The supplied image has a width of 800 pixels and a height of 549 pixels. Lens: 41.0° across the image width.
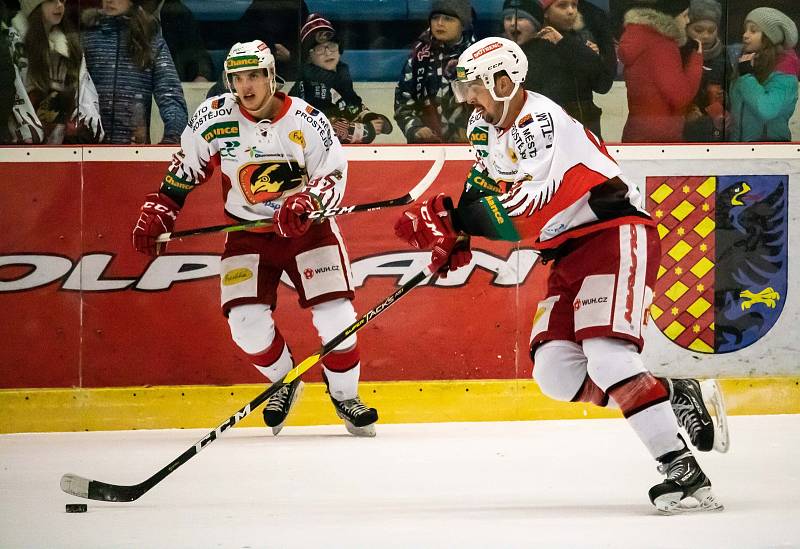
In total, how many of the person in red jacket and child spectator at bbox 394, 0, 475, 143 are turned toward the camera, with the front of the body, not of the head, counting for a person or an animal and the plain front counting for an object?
1

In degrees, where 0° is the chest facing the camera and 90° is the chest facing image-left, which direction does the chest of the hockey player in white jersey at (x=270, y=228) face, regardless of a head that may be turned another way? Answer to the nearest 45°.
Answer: approximately 0°

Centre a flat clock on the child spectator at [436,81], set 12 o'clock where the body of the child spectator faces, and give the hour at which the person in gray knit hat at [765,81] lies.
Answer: The person in gray knit hat is roughly at 9 o'clock from the child spectator.

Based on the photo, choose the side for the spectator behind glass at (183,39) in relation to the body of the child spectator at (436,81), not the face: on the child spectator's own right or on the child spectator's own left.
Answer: on the child spectator's own right

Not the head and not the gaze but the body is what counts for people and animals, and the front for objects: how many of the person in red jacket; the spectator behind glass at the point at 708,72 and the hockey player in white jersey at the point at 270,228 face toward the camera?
2

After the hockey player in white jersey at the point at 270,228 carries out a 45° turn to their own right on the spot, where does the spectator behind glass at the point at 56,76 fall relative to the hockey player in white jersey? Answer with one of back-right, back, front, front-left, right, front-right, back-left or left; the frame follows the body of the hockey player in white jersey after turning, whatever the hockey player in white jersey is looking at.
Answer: right

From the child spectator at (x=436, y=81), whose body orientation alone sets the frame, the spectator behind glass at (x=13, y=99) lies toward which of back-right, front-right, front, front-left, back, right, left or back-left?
right

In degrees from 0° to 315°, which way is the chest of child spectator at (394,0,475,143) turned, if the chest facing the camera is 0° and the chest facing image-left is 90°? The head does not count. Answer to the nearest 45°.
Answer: approximately 0°

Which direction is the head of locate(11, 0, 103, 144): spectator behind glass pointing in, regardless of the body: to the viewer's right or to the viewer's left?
to the viewer's right

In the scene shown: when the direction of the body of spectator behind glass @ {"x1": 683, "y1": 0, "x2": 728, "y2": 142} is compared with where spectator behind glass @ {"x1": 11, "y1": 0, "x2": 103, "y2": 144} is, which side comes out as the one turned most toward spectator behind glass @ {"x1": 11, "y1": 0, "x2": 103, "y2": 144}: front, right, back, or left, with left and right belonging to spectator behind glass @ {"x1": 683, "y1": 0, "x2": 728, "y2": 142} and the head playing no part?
right

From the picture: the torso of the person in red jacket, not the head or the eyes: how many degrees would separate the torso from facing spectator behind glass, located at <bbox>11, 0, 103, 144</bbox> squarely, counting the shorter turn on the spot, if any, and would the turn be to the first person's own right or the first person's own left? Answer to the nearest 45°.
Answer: approximately 135° to the first person's own left

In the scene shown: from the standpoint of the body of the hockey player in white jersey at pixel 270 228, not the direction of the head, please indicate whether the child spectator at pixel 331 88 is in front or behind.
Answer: behind

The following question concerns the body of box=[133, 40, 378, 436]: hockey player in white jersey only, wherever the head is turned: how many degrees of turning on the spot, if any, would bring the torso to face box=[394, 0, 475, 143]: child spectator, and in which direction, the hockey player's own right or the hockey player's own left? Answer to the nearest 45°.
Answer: approximately 135° to the hockey player's own left

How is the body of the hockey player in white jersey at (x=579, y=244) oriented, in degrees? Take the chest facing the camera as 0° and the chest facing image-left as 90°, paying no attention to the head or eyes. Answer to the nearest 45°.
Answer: approximately 45°
